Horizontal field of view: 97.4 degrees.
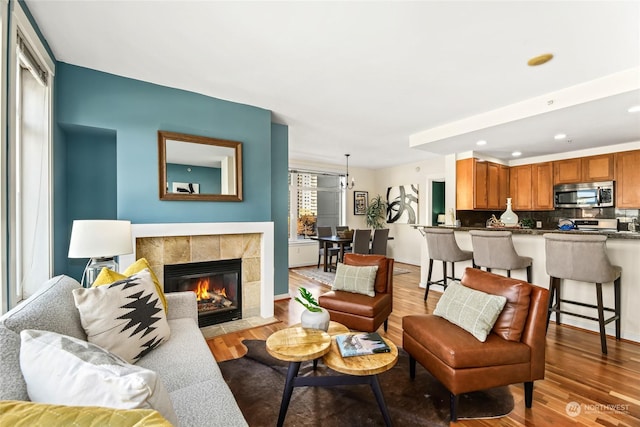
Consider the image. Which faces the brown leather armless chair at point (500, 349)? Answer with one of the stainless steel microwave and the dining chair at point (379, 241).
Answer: the stainless steel microwave

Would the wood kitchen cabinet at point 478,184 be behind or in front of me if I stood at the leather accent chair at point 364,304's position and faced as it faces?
behind

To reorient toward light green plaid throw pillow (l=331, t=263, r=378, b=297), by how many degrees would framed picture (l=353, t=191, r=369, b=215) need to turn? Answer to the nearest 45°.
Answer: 0° — it already faces it

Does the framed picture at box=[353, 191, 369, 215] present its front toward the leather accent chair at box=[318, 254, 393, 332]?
yes

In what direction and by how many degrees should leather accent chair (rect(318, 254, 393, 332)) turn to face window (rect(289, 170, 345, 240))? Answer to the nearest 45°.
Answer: approximately 135° to its right

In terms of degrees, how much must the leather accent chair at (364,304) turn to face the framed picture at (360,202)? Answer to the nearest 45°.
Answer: approximately 135° to its right

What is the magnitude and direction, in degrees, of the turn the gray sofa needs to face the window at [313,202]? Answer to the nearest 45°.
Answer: approximately 45° to its left

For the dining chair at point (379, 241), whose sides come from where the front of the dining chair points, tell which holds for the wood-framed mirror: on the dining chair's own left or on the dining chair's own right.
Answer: on the dining chair's own left

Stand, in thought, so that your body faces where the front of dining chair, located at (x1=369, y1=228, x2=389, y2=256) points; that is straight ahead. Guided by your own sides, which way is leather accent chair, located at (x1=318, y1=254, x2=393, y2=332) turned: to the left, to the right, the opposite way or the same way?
to the left

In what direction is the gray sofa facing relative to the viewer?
to the viewer's right

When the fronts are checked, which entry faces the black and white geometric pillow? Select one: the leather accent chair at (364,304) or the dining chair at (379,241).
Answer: the leather accent chair
